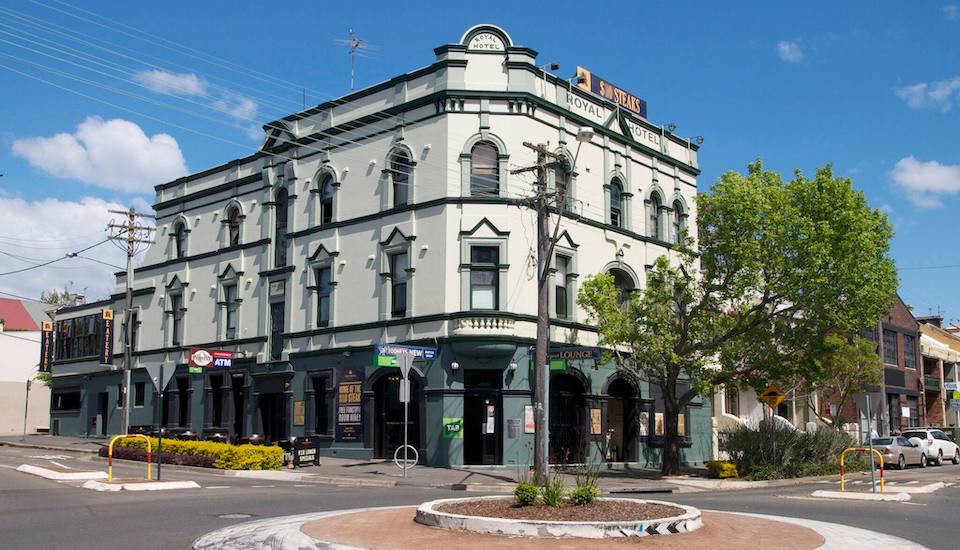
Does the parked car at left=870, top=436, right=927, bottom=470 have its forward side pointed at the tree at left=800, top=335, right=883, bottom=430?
no

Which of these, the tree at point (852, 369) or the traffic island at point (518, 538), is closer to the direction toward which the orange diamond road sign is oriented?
the traffic island

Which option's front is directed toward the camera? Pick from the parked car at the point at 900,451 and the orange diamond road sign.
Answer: the orange diamond road sign

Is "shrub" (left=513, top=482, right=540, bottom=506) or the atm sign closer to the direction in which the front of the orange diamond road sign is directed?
the shrub

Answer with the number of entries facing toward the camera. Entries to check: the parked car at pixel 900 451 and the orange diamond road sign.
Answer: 1

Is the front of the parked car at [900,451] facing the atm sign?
no

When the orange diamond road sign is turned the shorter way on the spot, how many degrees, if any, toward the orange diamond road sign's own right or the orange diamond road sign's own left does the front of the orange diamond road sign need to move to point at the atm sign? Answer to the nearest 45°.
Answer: approximately 90° to the orange diamond road sign's own right

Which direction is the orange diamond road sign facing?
toward the camera

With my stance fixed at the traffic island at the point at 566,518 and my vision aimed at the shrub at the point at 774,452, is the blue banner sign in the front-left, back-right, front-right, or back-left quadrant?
front-left

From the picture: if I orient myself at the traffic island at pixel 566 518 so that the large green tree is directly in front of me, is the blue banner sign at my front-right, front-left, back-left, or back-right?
front-left

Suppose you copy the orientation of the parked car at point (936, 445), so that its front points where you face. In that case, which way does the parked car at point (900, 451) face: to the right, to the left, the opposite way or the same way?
the same way

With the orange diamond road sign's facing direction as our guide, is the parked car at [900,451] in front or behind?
behind

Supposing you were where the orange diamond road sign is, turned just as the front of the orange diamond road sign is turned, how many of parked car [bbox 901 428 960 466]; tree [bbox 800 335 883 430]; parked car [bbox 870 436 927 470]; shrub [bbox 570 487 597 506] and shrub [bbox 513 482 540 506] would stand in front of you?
2
